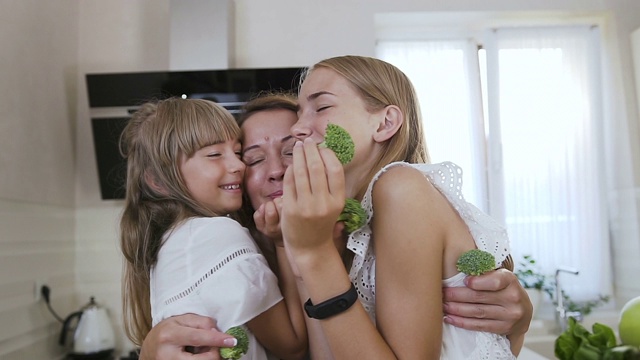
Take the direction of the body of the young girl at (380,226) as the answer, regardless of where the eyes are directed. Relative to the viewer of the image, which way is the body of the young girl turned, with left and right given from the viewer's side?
facing to the left of the viewer

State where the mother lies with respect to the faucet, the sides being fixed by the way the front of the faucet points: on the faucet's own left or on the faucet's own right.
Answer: on the faucet's own right

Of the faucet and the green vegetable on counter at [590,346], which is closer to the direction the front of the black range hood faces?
the green vegetable on counter

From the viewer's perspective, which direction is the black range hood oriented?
toward the camera

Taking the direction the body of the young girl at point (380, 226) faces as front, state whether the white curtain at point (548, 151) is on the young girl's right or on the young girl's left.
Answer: on the young girl's right

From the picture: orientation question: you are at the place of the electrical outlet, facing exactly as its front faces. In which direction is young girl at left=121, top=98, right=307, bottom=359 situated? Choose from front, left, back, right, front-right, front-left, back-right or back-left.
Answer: front-right

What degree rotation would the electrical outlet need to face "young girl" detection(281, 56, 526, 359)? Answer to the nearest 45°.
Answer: approximately 45° to its right
